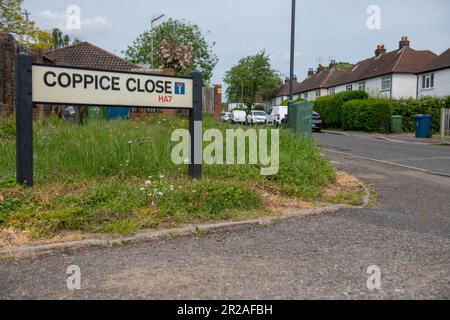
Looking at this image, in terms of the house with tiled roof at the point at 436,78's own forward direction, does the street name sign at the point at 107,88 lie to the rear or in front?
in front

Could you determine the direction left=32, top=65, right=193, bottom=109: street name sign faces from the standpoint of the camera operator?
facing the viewer and to the right of the viewer

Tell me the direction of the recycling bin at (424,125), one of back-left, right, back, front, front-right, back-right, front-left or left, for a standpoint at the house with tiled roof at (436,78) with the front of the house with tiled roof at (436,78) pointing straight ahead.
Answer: front-left

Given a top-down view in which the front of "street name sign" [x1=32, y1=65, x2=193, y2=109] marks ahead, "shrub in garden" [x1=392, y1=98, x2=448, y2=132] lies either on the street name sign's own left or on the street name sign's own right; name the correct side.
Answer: on the street name sign's own left

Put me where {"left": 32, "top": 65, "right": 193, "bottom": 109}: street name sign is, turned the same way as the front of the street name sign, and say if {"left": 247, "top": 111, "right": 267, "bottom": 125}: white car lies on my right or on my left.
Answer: on my left

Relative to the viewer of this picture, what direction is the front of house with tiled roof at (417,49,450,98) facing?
facing the viewer and to the left of the viewer

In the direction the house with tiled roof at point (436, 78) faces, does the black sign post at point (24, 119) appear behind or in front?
in front

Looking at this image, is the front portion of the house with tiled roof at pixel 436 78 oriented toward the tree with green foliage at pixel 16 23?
yes

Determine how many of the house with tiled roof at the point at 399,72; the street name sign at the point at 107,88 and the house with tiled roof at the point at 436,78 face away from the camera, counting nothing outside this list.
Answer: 0

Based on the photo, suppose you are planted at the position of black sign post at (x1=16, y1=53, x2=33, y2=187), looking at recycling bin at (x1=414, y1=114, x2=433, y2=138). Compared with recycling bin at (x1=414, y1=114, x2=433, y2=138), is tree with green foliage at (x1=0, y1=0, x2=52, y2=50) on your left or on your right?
left

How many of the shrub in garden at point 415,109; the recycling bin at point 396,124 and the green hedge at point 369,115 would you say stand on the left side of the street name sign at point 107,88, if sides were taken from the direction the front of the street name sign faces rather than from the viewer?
3

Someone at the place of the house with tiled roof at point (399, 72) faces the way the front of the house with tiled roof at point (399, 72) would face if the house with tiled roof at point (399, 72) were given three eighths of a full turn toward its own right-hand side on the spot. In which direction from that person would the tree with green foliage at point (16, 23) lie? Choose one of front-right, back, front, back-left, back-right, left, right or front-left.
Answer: back-left

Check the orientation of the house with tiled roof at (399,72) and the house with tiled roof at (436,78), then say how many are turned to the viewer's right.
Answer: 0

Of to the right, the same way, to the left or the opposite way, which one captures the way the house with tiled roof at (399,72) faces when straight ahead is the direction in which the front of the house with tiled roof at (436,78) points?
the same way

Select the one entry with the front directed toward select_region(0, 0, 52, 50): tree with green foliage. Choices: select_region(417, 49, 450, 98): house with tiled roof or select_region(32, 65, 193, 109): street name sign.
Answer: the house with tiled roof
